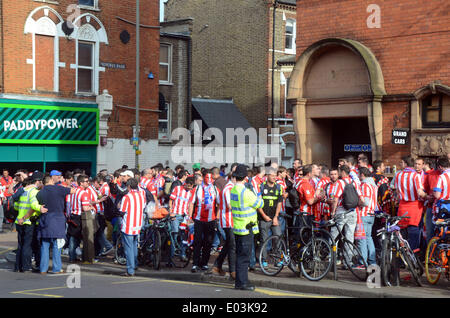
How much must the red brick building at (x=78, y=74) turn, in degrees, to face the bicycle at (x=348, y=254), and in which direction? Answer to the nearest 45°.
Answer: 0° — it already faces it

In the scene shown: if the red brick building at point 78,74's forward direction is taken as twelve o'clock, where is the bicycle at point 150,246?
The bicycle is roughly at 12 o'clock from the red brick building.

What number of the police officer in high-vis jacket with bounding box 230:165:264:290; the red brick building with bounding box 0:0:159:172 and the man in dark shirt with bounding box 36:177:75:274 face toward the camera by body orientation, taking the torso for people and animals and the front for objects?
1

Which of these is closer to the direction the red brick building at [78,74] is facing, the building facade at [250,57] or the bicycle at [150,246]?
the bicycle

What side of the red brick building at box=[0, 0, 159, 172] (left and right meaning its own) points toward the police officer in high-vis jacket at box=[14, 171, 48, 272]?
front

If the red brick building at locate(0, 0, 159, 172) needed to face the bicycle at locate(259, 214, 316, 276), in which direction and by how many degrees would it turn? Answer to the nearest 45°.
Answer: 0° — it already faces it

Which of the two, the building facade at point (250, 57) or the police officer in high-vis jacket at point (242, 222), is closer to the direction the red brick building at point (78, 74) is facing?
the police officer in high-vis jacket
